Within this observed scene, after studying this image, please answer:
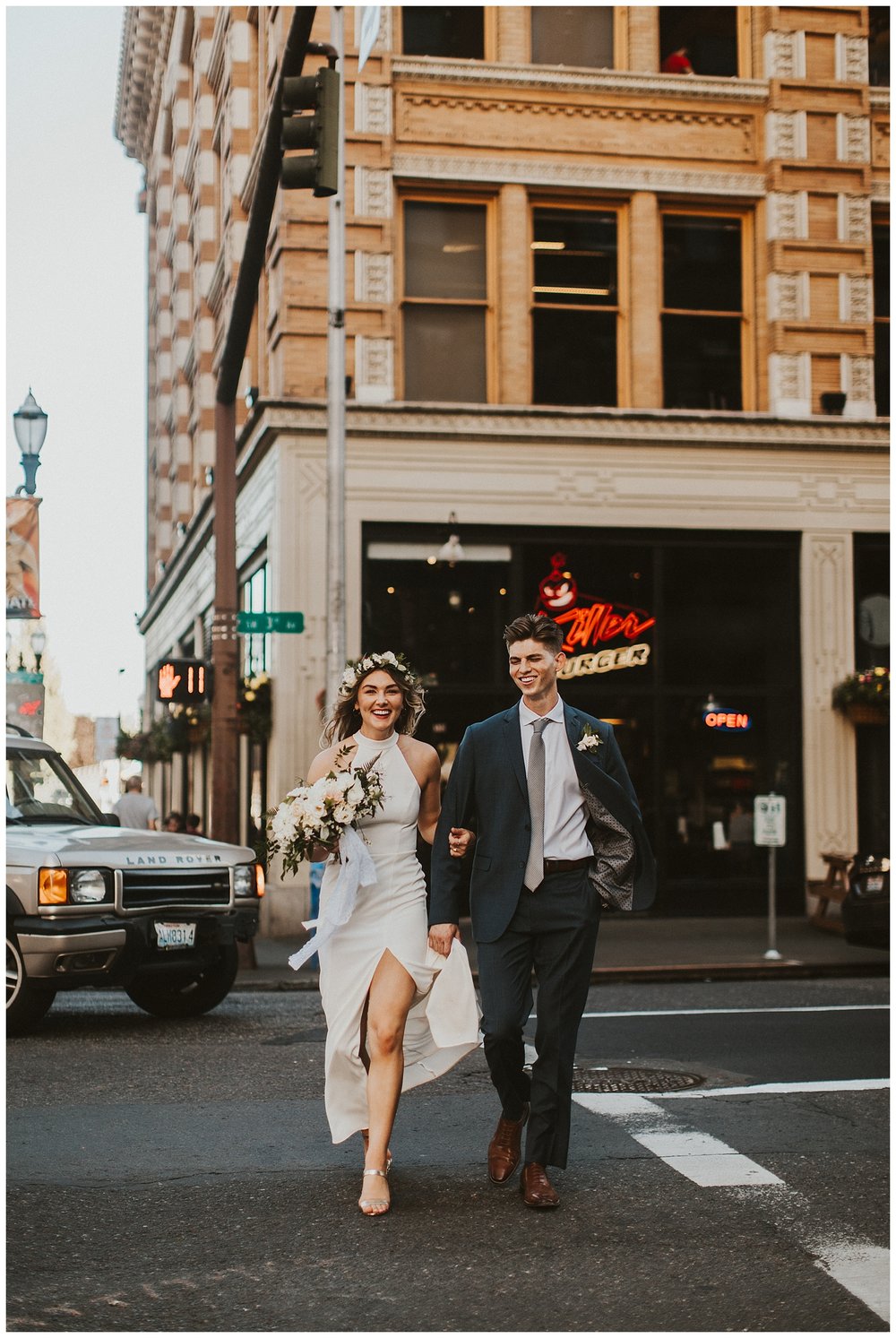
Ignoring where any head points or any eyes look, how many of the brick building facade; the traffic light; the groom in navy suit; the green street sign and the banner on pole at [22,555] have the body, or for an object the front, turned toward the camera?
4

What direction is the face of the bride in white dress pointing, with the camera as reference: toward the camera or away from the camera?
toward the camera

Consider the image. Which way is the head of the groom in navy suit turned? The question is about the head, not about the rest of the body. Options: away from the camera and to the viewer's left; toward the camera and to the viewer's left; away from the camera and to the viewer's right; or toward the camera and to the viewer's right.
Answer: toward the camera and to the viewer's left

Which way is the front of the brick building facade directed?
toward the camera

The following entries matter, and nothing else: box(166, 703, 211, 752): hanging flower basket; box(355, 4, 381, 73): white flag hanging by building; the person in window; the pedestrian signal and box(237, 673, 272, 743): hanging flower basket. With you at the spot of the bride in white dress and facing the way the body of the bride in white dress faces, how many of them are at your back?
5

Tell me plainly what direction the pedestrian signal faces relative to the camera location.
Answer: facing the viewer

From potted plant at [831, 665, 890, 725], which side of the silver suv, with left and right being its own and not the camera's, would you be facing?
left

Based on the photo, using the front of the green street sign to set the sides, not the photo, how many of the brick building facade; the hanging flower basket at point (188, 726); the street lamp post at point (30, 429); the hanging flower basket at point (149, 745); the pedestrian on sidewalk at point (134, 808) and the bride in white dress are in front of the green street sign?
1

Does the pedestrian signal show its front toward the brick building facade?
no

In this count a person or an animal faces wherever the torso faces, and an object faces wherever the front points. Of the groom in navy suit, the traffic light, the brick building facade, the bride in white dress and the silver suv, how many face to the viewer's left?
1

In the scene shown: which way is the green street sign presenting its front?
toward the camera

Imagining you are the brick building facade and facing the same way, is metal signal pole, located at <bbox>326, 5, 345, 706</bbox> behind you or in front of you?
in front

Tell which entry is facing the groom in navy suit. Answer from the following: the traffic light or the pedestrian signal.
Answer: the pedestrian signal

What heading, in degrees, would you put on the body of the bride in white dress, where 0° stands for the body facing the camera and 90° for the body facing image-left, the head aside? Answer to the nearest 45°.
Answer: approximately 0°

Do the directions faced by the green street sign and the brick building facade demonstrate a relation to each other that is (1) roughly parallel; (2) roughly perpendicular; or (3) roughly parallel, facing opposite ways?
roughly parallel
